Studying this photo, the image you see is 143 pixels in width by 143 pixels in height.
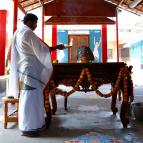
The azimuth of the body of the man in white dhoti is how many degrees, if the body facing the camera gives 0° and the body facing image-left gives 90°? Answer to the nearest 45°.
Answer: approximately 270°

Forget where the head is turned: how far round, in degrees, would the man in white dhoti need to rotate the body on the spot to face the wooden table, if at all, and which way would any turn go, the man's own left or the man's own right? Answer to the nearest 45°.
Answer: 0° — they already face it
